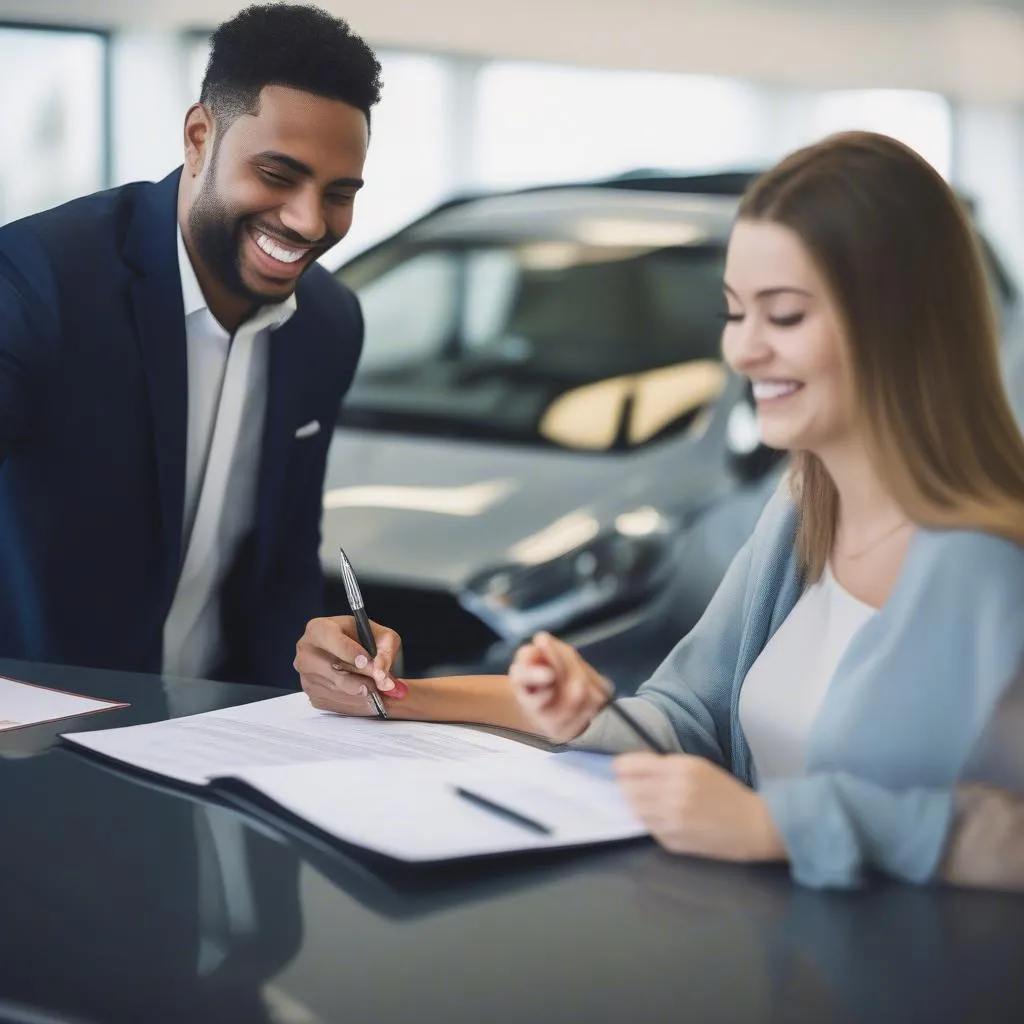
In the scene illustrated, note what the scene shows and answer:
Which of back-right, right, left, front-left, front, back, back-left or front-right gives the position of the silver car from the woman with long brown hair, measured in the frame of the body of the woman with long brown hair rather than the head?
back-right

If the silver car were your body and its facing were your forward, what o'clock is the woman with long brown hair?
The woman with long brown hair is roughly at 10 o'clock from the silver car.

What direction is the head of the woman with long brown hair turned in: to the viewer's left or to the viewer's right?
to the viewer's left

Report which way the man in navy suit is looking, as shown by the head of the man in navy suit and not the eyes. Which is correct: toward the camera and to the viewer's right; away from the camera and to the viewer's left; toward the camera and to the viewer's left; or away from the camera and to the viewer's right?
toward the camera and to the viewer's right

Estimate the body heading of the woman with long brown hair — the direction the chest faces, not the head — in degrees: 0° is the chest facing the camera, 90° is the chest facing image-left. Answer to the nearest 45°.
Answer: approximately 45°

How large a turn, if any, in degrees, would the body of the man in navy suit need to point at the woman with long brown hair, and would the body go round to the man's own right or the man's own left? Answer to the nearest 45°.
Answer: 0° — they already face them

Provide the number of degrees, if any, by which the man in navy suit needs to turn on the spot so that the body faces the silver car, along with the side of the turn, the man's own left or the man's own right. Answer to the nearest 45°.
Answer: approximately 90° to the man's own left

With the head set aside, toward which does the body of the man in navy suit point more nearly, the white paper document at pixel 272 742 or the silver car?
the white paper document
